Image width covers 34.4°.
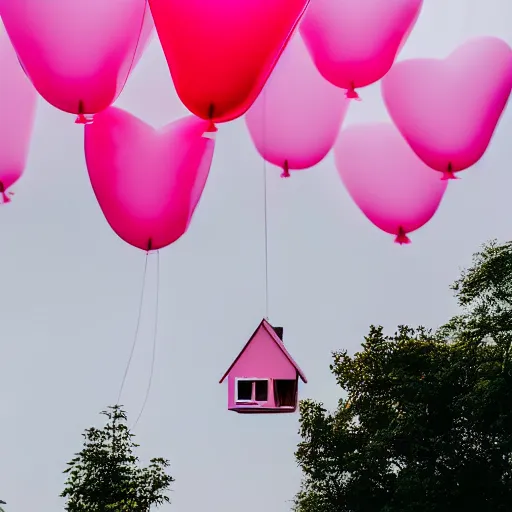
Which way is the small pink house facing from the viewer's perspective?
toward the camera

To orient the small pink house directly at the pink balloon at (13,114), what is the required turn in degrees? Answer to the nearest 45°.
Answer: approximately 45° to its right
